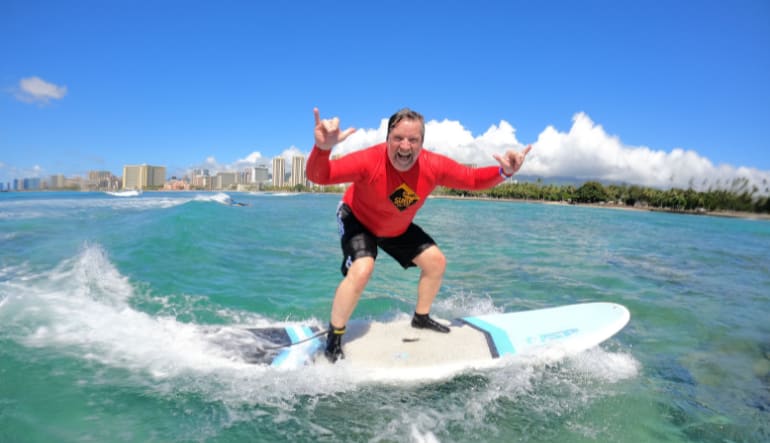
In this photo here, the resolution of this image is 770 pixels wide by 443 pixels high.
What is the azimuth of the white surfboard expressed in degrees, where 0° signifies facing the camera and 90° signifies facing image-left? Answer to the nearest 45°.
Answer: approximately 270°
